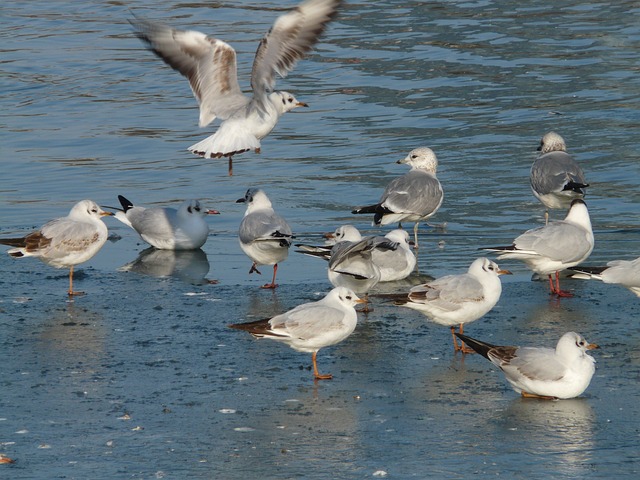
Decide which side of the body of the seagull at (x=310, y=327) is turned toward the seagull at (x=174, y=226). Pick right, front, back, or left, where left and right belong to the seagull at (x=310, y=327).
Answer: left

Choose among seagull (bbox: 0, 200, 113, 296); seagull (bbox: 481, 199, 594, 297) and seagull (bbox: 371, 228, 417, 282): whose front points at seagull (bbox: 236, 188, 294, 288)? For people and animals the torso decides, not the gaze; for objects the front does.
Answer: seagull (bbox: 0, 200, 113, 296)

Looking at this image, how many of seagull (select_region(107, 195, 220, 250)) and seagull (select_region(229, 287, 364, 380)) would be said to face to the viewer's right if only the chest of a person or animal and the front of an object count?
2

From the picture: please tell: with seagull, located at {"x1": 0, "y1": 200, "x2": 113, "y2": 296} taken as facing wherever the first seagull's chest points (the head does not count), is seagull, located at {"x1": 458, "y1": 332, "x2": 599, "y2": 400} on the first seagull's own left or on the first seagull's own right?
on the first seagull's own right

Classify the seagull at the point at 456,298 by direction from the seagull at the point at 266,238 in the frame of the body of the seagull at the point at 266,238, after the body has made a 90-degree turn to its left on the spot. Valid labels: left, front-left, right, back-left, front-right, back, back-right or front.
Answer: left

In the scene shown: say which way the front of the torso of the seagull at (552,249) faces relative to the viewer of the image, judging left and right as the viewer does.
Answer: facing to the right of the viewer

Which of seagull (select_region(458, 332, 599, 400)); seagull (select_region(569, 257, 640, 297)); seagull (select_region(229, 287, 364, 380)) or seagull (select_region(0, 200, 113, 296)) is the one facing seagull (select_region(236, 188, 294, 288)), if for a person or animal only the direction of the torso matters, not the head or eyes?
seagull (select_region(0, 200, 113, 296))

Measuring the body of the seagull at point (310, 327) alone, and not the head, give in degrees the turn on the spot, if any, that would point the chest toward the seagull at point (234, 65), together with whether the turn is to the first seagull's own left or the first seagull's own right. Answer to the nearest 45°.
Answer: approximately 90° to the first seagull's own left

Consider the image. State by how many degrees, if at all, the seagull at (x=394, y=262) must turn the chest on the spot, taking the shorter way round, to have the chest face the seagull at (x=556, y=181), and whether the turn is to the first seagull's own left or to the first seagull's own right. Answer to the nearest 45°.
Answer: approximately 45° to the first seagull's own left

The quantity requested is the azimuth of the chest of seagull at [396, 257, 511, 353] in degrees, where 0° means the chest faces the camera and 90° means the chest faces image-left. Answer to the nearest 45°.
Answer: approximately 270°

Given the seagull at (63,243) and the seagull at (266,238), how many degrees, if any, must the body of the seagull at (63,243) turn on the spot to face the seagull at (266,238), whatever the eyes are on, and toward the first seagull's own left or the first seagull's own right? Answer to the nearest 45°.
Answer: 0° — it already faces it

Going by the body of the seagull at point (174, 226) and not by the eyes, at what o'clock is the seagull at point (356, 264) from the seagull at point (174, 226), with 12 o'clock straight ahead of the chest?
the seagull at point (356, 264) is roughly at 2 o'clock from the seagull at point (174, 226).

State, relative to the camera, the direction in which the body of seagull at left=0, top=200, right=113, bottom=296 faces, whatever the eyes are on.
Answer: to the viewer's right

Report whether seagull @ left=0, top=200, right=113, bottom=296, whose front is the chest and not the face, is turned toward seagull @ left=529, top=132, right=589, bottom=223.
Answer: yes

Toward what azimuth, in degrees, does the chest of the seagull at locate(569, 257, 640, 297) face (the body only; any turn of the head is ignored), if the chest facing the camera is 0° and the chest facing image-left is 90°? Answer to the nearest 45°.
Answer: approximately 270°

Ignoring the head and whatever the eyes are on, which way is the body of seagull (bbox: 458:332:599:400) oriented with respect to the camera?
to the viewer's right

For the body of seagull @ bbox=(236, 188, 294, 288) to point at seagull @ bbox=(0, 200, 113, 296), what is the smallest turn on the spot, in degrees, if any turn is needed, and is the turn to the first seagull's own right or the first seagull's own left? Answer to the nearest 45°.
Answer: approximately 45° to the first seagull's own left

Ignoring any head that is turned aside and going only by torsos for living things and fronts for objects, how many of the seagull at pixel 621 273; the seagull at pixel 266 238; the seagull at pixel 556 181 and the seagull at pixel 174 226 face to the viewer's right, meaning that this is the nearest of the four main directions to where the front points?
2
